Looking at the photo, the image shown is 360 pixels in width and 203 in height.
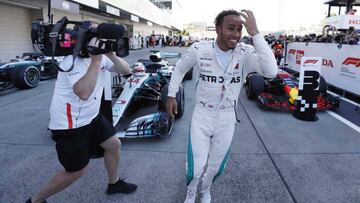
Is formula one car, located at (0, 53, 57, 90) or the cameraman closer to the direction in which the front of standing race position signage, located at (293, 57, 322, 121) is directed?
the cameraman

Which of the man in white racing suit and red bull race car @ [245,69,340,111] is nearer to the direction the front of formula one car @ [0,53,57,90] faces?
the man in white racing suit

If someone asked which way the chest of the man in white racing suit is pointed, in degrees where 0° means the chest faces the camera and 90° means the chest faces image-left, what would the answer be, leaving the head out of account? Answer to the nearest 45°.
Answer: approximately 0°

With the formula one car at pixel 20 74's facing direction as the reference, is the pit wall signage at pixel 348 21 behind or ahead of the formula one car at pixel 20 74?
behind

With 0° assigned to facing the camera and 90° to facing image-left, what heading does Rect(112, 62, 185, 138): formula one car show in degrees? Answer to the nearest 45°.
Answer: approximately 45°

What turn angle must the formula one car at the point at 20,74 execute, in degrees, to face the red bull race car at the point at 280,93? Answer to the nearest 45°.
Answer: approximately 90° to its left

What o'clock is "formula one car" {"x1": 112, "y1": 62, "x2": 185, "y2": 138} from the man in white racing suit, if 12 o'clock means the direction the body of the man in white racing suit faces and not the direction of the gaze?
The formula one car is roughly at 5 o'clock from the man in white racing suit.

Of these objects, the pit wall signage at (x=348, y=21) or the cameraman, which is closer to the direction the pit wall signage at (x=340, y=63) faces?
the cameraman

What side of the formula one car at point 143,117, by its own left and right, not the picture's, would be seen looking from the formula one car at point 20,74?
right

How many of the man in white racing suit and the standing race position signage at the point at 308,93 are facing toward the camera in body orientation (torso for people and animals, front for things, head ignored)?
2

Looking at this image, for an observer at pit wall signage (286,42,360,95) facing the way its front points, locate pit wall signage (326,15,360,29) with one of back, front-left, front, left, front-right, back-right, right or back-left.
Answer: back-right

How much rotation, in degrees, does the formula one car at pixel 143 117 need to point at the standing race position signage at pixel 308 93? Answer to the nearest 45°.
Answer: approximately 135° to its left

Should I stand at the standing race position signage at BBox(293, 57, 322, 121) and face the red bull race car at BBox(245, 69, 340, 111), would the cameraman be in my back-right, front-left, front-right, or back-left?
back-left
